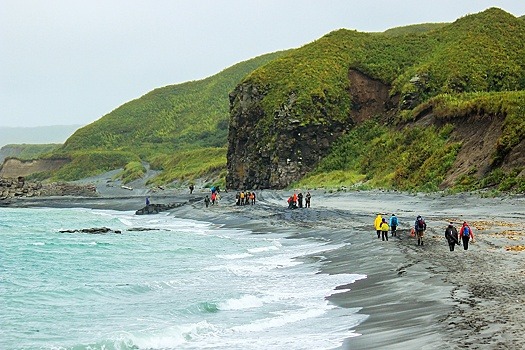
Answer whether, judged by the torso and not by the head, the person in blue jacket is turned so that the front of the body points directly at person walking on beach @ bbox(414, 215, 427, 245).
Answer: no

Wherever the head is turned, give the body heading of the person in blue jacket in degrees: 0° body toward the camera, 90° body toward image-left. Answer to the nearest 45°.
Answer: approximately 180°
